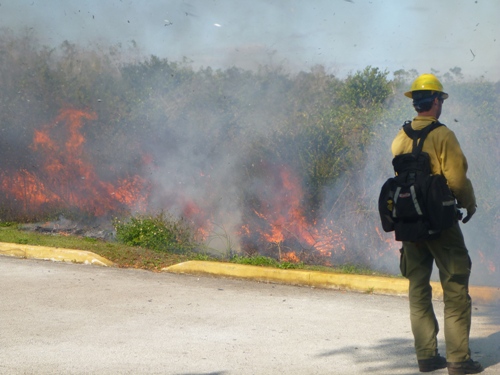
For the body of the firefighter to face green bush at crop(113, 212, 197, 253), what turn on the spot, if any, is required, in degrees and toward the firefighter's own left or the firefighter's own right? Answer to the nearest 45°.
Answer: approximately 90° to the firefighter's own left

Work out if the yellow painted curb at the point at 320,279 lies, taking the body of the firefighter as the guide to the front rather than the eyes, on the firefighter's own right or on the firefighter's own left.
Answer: on the firefighter's own left

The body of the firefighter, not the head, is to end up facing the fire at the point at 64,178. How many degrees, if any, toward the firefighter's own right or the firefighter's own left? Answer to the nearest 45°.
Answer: approximately 90° to the firefighter's own left

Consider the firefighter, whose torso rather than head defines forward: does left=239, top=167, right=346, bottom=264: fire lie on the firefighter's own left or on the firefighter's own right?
on the firefighter's own left

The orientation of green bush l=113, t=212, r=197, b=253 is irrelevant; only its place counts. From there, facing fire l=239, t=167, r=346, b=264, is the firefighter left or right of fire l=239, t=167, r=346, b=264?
right

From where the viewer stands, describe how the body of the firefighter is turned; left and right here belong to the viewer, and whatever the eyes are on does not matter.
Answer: facing away from the viewer and to the right of the viewer
